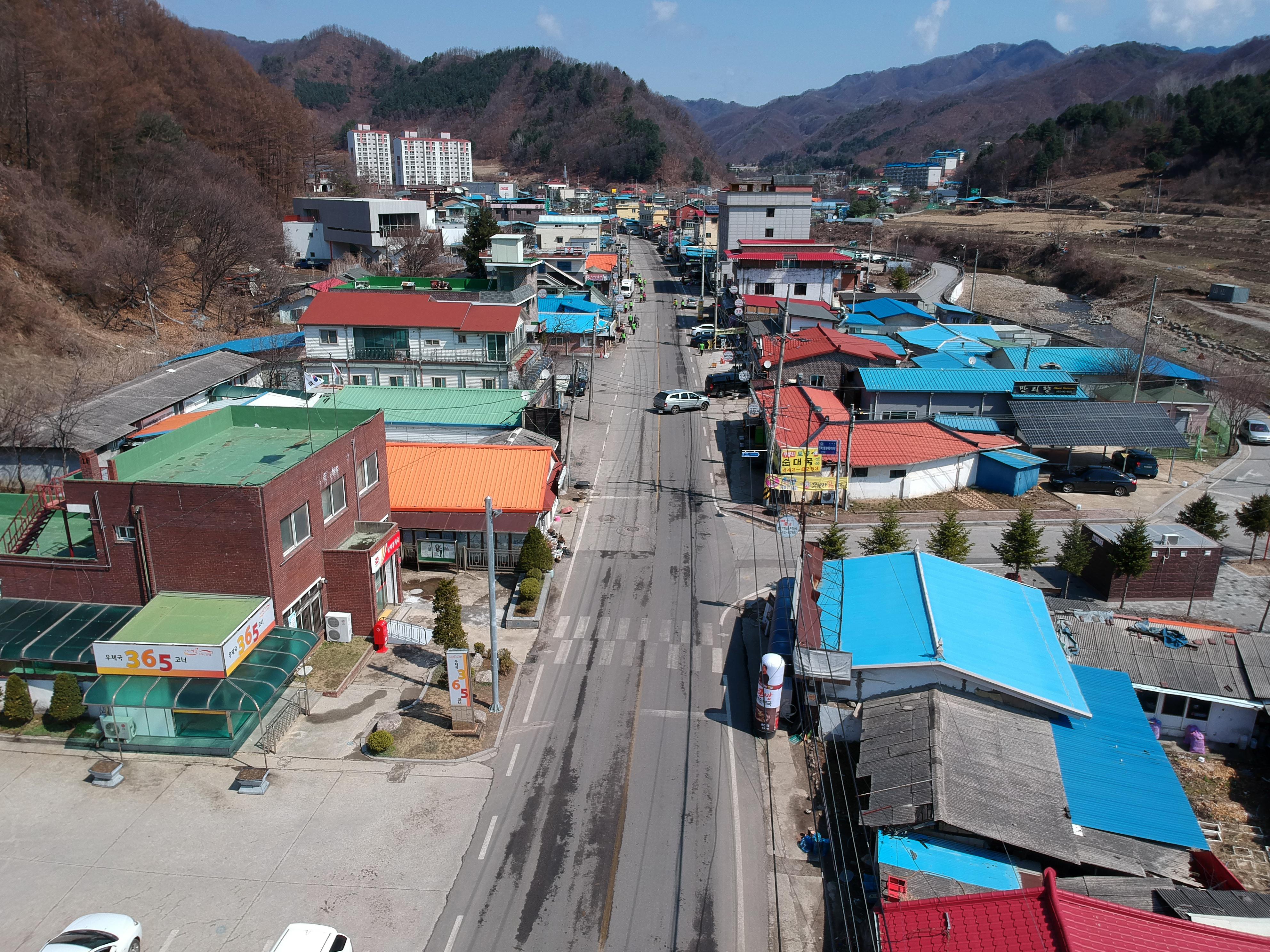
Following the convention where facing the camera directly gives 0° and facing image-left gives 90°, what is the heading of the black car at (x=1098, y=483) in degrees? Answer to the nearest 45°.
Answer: approximately 90°

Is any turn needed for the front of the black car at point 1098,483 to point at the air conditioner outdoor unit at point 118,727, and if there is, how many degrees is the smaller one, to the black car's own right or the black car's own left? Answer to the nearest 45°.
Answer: approximately 45° to the black car's own left

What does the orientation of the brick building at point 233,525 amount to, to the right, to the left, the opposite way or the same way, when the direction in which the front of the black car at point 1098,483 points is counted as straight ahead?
the opposite way

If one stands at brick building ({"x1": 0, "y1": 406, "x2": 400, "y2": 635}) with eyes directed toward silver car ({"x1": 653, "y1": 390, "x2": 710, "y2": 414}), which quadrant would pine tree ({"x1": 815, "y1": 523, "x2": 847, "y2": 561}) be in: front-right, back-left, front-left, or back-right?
front-right

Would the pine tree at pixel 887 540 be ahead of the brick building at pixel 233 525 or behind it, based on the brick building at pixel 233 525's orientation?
ahead

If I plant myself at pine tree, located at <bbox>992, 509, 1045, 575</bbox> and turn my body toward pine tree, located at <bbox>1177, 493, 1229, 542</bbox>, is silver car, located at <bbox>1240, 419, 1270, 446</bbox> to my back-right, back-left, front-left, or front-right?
front-left

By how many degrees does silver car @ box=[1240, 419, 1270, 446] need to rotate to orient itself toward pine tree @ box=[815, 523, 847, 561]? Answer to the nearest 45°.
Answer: approximately 45° to its right

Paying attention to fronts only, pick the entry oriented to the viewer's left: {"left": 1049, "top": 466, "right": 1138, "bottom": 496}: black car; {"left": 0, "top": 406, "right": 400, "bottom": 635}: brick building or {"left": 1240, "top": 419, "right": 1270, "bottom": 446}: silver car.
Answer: the black car
